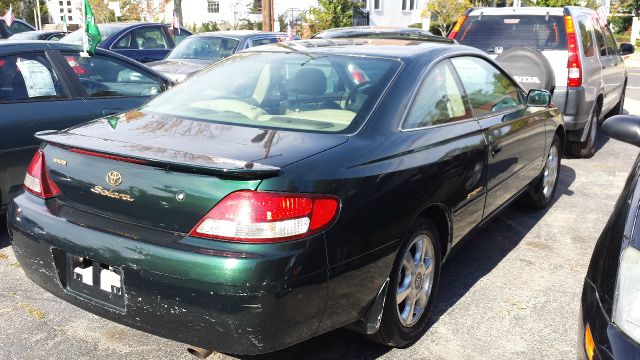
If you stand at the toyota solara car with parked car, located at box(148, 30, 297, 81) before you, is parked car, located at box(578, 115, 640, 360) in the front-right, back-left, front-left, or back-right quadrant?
back-right

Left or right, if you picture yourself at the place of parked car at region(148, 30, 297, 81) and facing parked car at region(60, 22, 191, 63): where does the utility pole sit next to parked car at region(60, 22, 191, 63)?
right

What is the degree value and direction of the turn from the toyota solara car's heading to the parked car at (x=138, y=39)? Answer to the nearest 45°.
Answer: approximately 45° to its left

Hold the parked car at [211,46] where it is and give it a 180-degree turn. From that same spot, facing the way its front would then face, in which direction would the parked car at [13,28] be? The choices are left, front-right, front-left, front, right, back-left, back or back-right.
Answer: left

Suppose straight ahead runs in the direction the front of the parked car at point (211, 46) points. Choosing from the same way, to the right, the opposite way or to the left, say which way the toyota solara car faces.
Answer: the opposite way

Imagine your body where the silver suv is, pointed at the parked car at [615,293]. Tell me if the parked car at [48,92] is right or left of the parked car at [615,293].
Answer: right

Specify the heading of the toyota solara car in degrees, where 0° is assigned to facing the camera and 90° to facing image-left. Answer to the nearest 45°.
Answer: approximately 225°

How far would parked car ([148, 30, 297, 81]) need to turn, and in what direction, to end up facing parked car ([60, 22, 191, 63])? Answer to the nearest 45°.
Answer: approximately 90° to its right

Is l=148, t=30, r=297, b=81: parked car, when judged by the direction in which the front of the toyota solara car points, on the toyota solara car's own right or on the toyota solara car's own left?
on the toyota solara car's own left

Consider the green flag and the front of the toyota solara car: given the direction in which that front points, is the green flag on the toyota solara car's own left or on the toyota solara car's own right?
on the toyota solara car's own left

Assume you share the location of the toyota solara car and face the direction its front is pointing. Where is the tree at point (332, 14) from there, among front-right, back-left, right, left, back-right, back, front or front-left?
front-left

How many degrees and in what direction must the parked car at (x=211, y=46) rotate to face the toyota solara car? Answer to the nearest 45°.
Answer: approximately 45° to its left

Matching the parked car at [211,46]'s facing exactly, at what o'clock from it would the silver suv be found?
The silver suv is roughly at 9 o'clock from the parked car.

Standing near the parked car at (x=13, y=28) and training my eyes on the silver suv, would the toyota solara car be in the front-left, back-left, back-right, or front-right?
front-right

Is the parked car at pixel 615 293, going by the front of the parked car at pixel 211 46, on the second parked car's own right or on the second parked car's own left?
on the second parked car's own left

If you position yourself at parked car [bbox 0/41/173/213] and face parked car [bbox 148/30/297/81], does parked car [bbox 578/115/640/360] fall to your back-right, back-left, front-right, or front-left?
back-right

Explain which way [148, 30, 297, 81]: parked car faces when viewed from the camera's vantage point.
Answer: facing the viewer and to the left of the viewer

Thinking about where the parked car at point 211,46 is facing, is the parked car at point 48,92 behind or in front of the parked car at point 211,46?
in front
